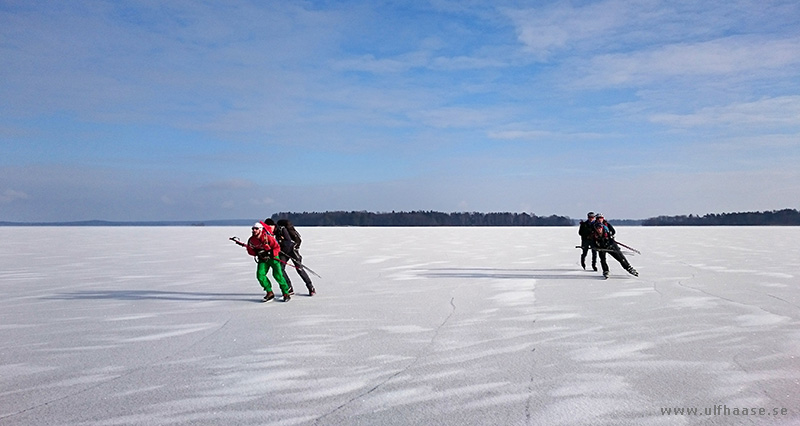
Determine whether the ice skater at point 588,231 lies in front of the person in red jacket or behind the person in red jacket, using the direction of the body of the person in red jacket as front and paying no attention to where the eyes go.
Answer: behind

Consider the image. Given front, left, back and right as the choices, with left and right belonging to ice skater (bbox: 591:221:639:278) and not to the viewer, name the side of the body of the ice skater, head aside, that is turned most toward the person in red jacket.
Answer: front

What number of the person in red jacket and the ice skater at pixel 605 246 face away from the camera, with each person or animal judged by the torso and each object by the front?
0

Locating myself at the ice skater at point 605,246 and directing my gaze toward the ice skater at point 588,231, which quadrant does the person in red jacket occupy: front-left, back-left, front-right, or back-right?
back-left

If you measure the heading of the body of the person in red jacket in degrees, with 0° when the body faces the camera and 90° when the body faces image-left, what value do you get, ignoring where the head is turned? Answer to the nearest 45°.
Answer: approximately 45°

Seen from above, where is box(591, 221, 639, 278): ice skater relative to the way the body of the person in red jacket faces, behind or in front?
behind
